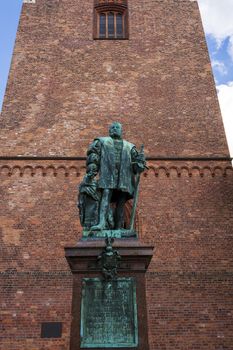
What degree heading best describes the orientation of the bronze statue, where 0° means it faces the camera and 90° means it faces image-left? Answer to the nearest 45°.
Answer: approximately 0°
